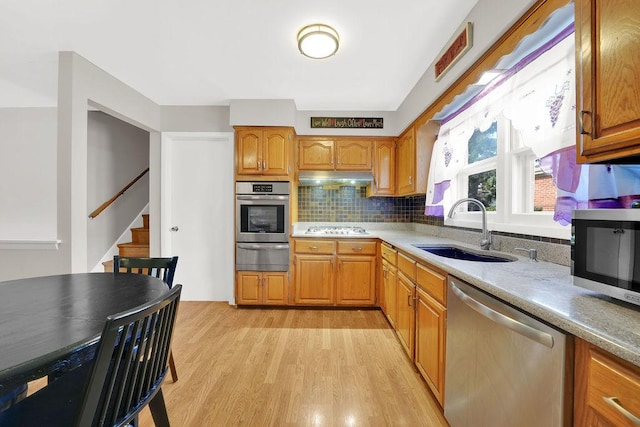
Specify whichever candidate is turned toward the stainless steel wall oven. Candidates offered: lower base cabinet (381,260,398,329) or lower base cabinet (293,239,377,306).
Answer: lower base cabinet (381,260,398,329)

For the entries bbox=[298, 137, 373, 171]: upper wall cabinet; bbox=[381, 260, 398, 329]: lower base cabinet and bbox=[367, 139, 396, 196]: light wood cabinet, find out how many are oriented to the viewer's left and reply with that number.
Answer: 1

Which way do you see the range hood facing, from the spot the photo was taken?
facing the viewer

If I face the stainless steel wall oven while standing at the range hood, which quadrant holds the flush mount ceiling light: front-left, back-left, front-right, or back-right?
front-left

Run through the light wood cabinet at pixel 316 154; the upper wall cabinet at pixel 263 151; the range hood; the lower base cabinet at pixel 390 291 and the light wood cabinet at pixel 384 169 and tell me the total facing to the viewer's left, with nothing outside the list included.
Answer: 1

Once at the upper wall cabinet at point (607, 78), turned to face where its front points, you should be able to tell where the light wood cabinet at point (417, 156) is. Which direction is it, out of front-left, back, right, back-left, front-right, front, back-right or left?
right

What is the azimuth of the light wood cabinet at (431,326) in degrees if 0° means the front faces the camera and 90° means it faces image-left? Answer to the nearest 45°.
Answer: approximately 45°

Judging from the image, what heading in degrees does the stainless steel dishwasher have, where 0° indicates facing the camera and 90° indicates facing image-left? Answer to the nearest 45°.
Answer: approximately 45°

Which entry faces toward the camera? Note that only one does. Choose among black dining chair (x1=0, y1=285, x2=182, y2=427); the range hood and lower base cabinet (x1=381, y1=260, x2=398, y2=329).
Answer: the range hood

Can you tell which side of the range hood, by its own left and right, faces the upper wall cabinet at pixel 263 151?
right

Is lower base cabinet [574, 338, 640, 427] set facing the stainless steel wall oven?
no

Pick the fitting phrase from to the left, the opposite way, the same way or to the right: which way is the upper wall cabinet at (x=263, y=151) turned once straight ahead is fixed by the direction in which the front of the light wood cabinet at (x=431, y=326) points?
to the left

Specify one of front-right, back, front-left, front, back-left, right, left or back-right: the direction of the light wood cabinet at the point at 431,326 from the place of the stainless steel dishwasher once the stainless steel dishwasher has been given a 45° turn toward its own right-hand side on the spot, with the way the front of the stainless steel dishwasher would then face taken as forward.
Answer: front-right

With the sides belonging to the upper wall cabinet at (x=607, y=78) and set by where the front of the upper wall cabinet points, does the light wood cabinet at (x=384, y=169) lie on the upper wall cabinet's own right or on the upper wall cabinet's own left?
on the upper wall cabinet's own right

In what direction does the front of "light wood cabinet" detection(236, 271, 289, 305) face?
toward the camera

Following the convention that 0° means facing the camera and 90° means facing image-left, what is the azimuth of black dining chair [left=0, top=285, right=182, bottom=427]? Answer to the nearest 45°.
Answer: approximately 135°
